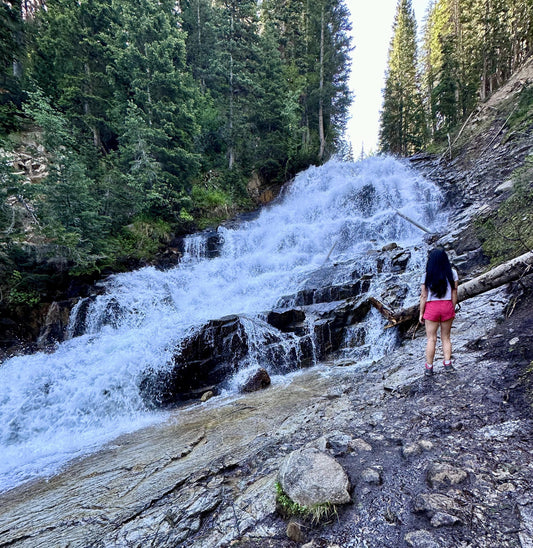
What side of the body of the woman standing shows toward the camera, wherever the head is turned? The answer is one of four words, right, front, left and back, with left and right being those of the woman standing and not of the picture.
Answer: back

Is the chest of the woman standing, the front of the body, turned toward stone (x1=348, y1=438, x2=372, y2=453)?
no

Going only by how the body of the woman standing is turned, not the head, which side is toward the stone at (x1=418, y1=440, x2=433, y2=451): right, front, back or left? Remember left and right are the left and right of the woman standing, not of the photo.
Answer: back

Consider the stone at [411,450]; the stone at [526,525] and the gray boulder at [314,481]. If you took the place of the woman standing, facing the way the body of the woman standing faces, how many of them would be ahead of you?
0

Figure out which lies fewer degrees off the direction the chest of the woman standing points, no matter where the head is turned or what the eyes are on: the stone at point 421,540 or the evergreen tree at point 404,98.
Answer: the evergreen tree

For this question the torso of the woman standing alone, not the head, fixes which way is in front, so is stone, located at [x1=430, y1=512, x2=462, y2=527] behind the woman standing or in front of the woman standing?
behind

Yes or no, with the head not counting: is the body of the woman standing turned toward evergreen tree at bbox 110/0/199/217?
no

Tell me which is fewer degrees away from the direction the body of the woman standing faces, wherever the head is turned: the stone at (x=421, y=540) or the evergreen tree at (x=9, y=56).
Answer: the evergreen tree

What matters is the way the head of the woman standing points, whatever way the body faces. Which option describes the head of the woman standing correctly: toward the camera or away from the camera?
away from the camera

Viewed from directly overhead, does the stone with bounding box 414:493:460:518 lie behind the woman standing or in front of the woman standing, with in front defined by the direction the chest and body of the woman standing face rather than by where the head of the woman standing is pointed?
behind

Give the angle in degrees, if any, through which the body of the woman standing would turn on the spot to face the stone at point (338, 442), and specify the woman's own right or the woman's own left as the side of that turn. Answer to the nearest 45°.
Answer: approximately 135° to the woman's own left

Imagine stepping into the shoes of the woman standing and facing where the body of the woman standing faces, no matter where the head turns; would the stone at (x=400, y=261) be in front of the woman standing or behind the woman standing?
in front

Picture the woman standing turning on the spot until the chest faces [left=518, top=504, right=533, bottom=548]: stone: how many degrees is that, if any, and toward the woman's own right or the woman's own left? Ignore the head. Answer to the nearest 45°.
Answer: approximately 180°

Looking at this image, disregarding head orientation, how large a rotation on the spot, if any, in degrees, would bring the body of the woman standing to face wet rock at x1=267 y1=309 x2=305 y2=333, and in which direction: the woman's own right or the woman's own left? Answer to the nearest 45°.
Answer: approximately 45° to the woman's own left

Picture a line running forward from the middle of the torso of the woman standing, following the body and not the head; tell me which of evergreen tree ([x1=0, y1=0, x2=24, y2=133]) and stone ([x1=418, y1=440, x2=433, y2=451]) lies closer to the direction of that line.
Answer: the evergreen tree

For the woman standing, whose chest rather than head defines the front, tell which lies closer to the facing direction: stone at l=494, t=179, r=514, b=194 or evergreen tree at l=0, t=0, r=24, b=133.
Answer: the stone

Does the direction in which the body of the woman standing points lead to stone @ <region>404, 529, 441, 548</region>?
no

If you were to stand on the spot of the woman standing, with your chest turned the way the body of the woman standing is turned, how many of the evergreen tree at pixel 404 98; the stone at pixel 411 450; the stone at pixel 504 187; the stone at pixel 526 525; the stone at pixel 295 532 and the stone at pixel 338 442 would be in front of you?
2

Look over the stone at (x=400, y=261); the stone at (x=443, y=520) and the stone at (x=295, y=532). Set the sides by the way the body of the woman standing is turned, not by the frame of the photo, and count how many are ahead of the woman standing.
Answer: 1
